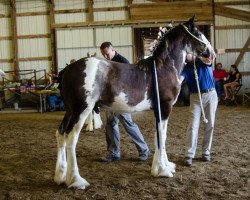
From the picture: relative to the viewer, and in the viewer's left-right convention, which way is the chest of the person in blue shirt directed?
facing the viewer and to the left of the viewer

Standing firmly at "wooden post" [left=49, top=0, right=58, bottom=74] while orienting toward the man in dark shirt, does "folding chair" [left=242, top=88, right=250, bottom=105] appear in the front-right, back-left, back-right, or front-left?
front-left

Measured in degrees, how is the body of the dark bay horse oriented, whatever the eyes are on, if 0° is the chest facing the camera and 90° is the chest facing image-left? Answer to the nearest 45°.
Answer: approximately 270°

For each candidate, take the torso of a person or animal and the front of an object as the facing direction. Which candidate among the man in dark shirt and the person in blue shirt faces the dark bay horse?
the person in blue shirt

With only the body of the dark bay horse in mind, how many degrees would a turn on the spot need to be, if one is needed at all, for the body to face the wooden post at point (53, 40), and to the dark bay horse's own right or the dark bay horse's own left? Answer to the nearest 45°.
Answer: approximately 90° to the dark bay horse's own left

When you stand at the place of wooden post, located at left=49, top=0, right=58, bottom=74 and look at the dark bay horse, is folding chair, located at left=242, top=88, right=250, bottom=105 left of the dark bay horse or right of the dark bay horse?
left
